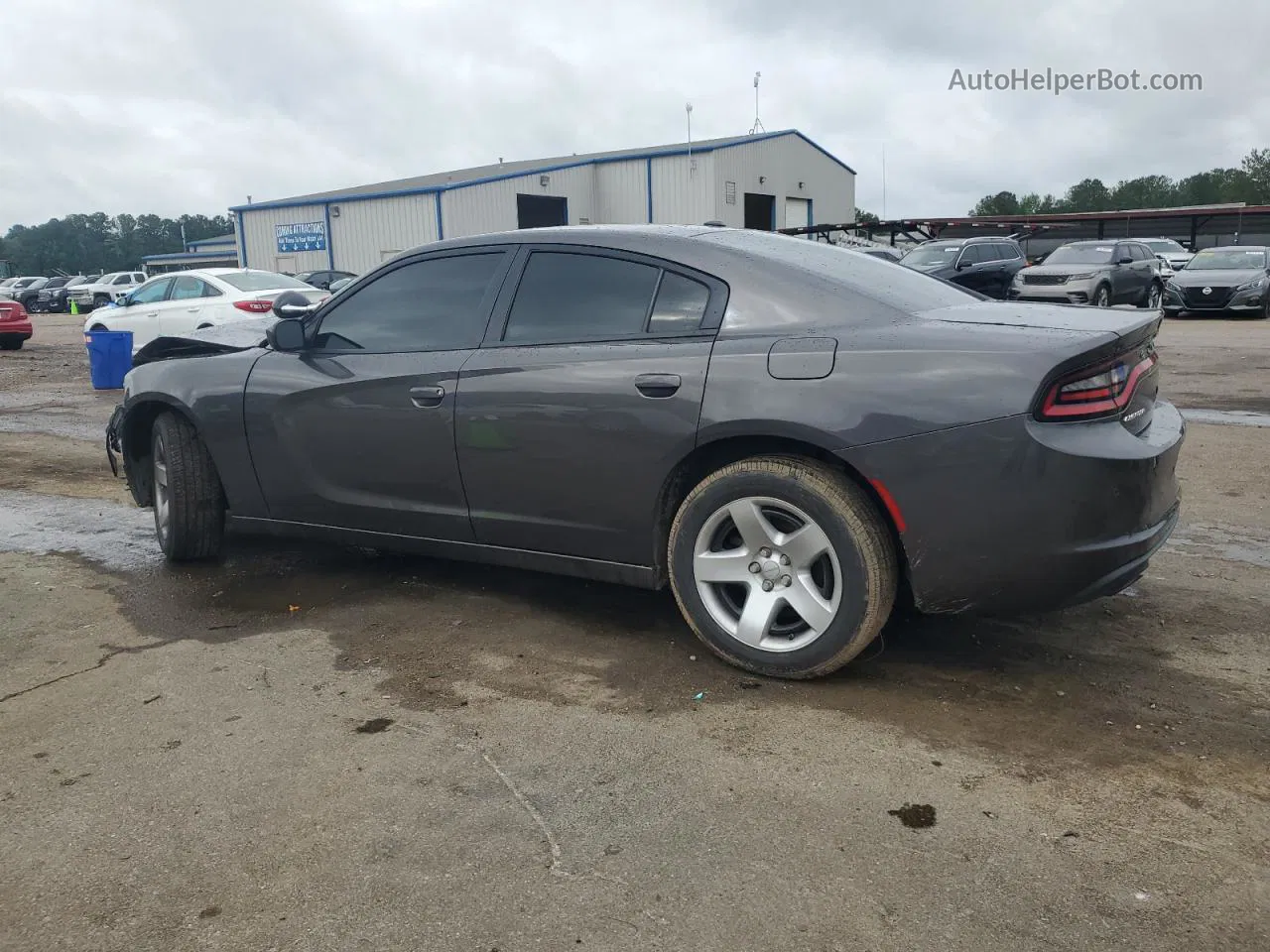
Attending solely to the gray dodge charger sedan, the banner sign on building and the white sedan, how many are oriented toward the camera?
1

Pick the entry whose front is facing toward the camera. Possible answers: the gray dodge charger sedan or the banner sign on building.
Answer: the banner sign on building

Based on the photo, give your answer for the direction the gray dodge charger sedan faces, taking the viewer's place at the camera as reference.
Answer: facing away from the viewer and to the left of the viewer

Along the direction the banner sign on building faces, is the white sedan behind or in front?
in front

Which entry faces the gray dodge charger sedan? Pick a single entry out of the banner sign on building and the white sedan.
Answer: the banner sign on building

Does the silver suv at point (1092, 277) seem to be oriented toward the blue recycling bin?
yes

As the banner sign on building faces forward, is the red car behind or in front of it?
in front

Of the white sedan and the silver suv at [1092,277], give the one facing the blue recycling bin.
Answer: the silver suv

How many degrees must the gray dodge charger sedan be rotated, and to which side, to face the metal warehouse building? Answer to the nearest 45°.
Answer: approximately 45° to its right

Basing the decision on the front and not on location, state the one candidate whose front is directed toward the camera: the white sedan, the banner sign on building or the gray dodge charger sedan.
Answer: the banner sign on building

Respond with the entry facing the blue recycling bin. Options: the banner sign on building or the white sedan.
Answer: the banner sign on building

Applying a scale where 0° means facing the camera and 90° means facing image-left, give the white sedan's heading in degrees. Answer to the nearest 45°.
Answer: approximately 135°

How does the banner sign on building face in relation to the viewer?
toward the camera

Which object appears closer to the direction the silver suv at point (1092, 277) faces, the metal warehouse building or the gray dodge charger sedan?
the gray dodge charger sedan

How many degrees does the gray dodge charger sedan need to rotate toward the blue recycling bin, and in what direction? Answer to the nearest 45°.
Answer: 0° — it already faces it
